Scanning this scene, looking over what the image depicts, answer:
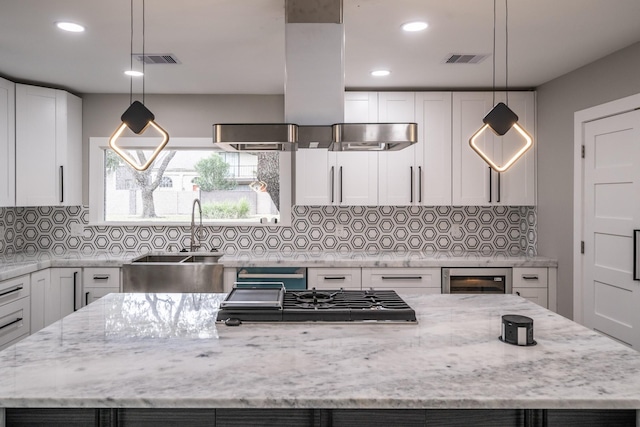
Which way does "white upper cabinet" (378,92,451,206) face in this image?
toward the camera

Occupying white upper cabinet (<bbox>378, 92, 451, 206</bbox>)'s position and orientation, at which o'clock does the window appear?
The window is roughly at 3 o'clock from the white upper cabinet.

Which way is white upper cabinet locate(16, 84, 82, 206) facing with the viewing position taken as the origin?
facing the viewer and to the right of the viewer

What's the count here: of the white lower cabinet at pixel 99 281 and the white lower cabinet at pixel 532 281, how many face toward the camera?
2

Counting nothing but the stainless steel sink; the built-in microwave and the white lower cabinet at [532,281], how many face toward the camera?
3

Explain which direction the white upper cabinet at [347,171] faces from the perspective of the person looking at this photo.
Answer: facing the viewer

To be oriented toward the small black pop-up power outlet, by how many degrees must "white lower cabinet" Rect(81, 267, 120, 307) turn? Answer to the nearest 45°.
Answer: approximately 45° to its left

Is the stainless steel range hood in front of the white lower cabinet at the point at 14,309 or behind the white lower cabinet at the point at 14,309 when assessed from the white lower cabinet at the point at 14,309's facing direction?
in front

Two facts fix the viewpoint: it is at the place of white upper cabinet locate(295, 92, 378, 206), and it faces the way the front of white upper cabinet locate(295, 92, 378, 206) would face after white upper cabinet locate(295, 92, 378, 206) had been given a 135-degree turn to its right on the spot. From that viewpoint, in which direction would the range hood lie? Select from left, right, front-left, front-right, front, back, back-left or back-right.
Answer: back-left

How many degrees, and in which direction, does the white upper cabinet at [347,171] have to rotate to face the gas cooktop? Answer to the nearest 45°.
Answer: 0° — it already faces it

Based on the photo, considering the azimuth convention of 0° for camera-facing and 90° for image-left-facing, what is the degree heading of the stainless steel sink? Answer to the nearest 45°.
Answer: approximately 0°

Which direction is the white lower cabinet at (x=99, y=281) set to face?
toward the camera

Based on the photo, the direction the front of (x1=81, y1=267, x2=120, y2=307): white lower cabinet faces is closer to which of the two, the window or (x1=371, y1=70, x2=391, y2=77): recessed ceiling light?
the recessed ceiling light
